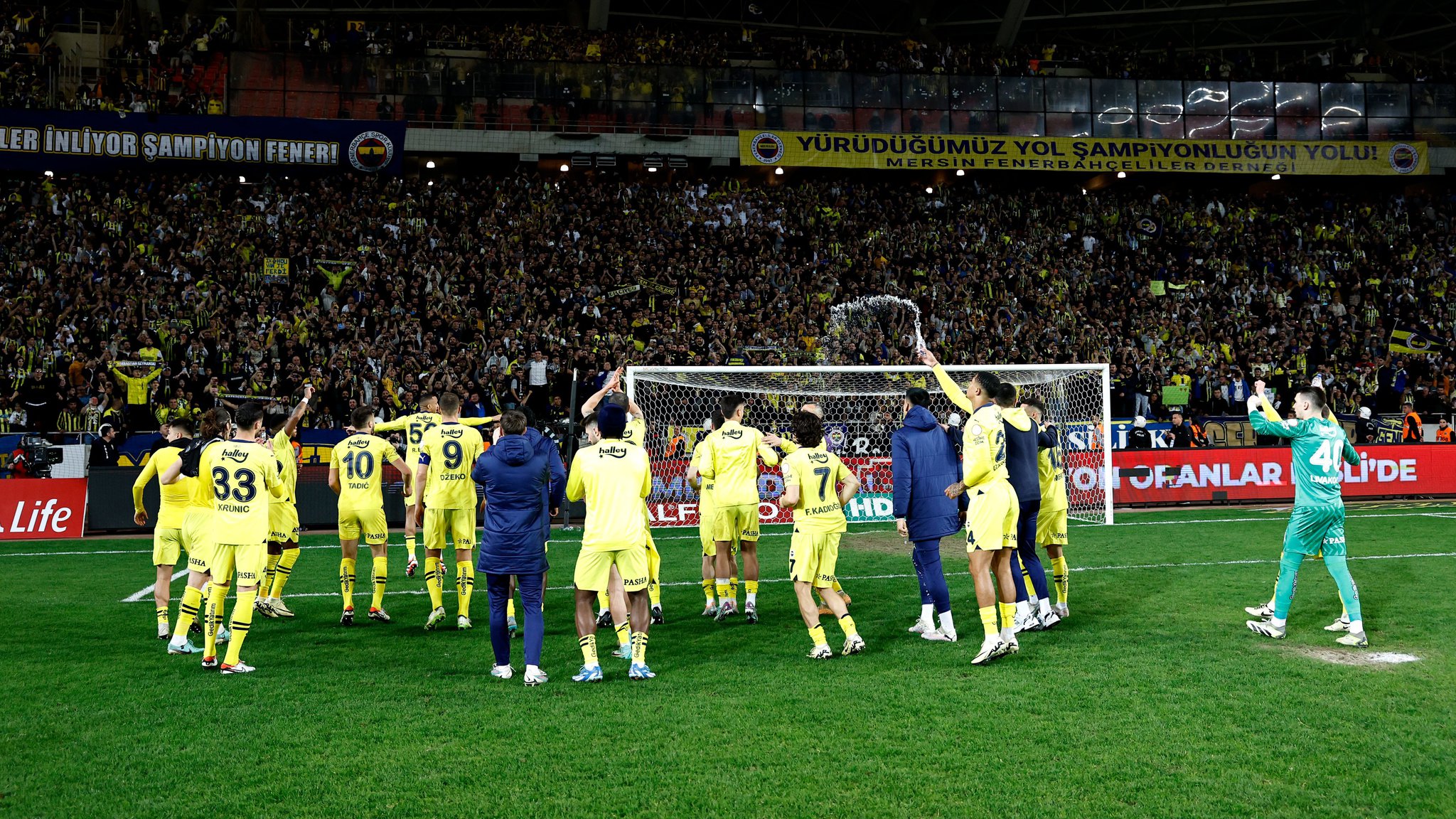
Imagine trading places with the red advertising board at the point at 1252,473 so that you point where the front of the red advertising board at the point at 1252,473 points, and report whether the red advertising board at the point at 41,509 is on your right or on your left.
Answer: on your right

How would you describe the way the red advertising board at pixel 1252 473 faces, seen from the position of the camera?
facing the viewer

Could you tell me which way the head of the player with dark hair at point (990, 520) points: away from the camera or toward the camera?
away from the camera

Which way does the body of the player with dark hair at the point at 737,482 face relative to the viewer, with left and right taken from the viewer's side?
facing away from the viewer

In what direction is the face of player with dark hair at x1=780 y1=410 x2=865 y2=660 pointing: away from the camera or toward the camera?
away from the camera

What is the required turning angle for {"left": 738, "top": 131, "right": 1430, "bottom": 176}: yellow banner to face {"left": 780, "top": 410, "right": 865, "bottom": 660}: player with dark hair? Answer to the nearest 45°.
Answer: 0° — it already faces them

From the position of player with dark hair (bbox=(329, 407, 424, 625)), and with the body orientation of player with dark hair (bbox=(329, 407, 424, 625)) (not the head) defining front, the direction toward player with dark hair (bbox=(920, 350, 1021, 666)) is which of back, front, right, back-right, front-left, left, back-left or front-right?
back-right

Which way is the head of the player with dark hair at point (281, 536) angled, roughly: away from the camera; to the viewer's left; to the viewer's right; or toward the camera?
away from the camera

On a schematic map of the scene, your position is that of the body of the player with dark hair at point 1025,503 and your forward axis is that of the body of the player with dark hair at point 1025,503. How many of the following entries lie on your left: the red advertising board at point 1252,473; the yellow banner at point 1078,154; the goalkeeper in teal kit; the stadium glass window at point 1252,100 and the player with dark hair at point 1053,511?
0

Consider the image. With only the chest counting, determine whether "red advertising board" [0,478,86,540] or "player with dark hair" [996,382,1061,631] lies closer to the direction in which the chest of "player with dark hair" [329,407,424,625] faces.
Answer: the red advertising board

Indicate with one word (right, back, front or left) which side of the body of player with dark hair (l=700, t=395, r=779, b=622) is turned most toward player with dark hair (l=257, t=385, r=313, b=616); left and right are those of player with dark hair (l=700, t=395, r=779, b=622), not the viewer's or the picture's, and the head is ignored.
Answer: left

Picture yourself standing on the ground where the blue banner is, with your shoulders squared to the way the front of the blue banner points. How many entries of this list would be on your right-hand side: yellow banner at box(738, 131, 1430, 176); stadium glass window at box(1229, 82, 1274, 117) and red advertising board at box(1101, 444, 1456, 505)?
0

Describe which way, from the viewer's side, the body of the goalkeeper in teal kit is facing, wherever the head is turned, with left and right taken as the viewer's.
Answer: facing away from the viewer and to the left of the viewer

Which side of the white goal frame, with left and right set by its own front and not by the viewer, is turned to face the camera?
front

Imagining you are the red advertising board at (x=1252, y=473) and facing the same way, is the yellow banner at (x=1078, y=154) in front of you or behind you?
behind

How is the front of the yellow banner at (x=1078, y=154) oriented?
toward the camera
